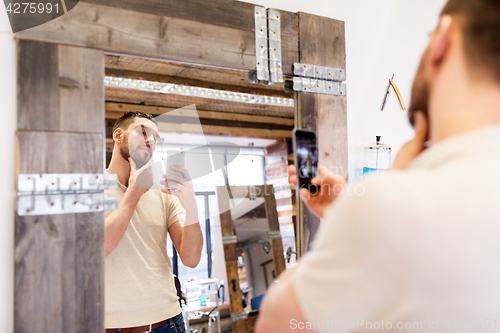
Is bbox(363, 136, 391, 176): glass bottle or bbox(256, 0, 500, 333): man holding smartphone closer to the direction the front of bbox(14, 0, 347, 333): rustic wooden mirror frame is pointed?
the man holding smartphone

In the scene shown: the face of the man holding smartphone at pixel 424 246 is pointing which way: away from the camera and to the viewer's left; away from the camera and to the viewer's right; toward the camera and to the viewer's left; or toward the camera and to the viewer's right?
away from the camera and to the viewer's left

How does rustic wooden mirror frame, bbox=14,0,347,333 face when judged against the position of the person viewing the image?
facing the viewer and to the right of the viewer

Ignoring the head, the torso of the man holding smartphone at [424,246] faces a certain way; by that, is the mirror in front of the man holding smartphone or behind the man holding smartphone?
in front

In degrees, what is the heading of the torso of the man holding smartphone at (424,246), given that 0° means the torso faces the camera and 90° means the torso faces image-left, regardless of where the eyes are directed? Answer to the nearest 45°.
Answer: approximately 135°

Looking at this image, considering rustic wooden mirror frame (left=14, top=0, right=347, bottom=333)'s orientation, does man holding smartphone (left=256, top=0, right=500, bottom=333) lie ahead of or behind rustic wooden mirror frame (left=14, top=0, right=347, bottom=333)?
ahead

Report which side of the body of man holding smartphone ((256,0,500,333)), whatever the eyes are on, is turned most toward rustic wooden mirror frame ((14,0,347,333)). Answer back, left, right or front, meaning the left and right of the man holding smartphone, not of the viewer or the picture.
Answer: front

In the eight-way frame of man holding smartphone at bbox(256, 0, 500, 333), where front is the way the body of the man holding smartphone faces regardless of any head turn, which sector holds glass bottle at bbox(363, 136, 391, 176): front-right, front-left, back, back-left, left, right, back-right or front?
front-right
